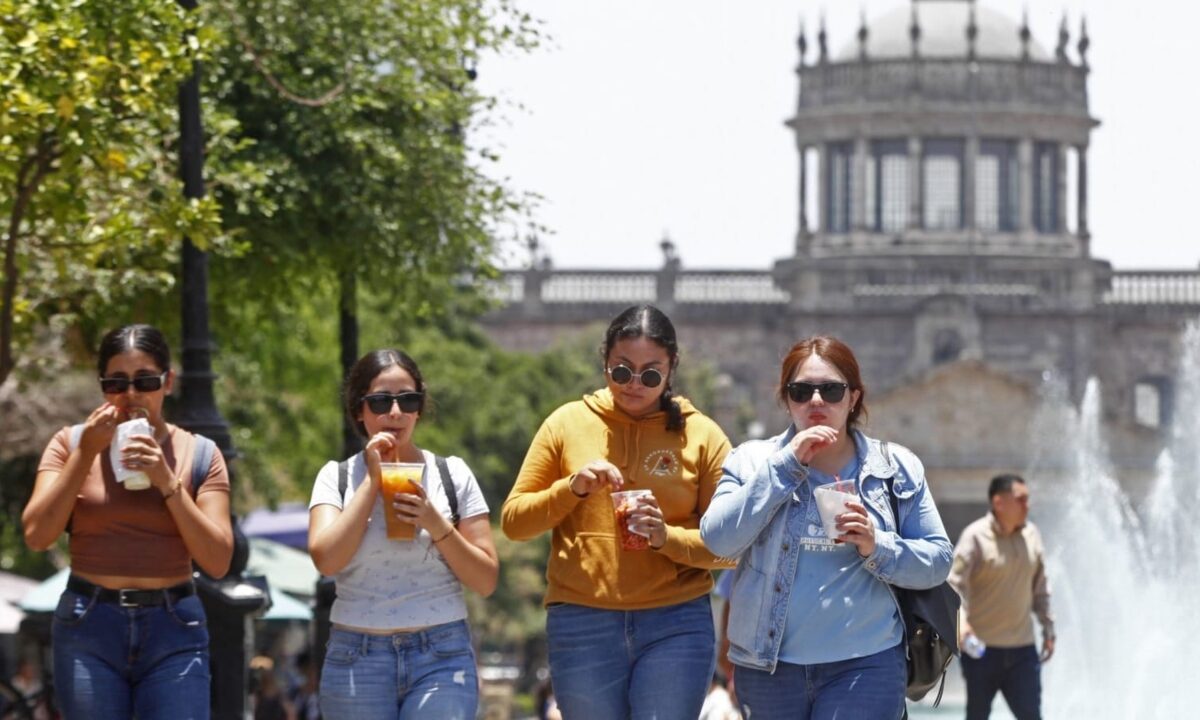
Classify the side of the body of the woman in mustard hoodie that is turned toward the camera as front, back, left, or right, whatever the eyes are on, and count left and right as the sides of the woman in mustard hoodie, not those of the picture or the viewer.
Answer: front

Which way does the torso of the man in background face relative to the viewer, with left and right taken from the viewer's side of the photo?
facing the viewer and to the right of the viewer

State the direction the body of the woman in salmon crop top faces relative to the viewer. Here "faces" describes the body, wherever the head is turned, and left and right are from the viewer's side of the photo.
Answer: facing the viewer

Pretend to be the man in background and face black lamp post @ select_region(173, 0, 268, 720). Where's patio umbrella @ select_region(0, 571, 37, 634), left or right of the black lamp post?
right

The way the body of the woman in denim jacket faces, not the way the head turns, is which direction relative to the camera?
toward the camera

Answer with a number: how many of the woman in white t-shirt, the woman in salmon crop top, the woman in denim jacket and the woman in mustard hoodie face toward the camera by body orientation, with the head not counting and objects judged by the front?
4

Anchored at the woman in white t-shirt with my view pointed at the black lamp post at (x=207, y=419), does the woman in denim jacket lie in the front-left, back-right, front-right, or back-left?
back-right
